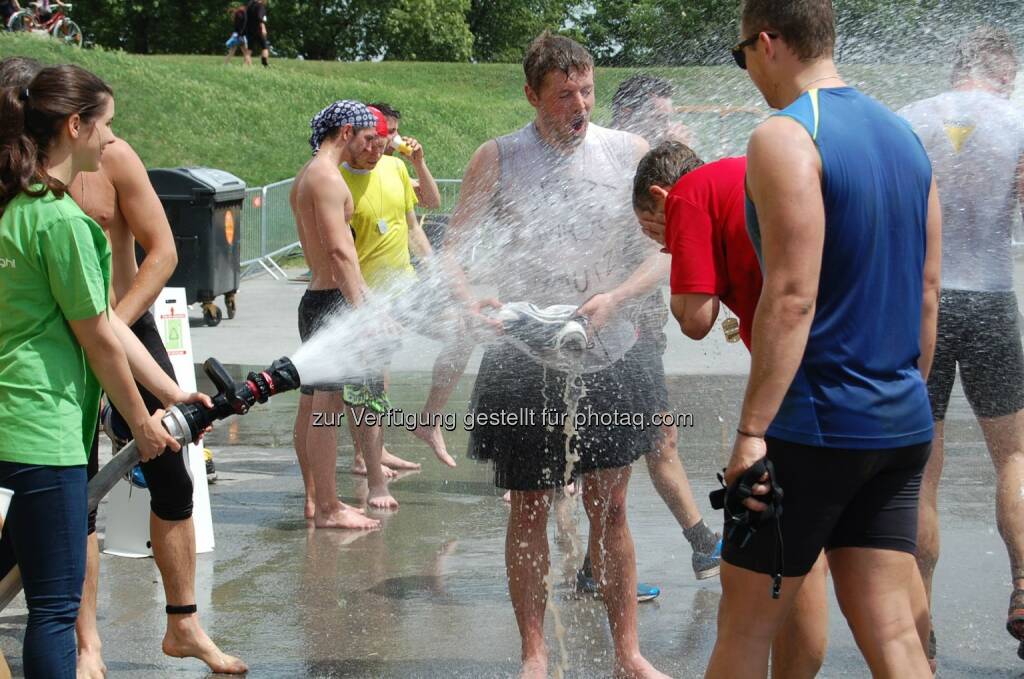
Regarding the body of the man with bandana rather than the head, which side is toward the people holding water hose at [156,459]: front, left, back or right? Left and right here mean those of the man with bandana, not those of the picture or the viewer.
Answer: right

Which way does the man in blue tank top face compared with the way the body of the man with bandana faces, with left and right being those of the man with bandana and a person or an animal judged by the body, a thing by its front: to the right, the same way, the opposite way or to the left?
to the left

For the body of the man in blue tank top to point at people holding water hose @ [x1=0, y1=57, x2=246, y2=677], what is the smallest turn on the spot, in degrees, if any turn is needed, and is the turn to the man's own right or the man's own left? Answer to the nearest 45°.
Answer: approximately 45° to the man's own left

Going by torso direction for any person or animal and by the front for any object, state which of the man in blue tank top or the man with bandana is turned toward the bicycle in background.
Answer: the man in blue tank top

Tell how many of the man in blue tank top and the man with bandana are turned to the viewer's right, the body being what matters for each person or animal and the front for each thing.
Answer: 1

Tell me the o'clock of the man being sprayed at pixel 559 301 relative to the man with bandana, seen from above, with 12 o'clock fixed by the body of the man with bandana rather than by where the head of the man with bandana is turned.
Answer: The man being sprayed is roughly at 2 o'clock from the man with bandana.

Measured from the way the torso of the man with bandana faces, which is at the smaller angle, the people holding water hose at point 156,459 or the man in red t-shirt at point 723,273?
the man in red t-shirt

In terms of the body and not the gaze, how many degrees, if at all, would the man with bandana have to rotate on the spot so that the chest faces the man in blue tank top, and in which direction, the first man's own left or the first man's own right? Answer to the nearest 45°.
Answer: approximately 90° to the first man's own right

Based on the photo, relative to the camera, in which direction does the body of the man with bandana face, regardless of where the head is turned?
to the viewer's right

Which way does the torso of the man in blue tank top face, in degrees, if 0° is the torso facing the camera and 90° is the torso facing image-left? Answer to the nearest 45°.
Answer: approximately 135°

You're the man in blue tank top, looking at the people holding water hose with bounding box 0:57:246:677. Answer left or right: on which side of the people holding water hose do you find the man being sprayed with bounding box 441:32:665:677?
right
